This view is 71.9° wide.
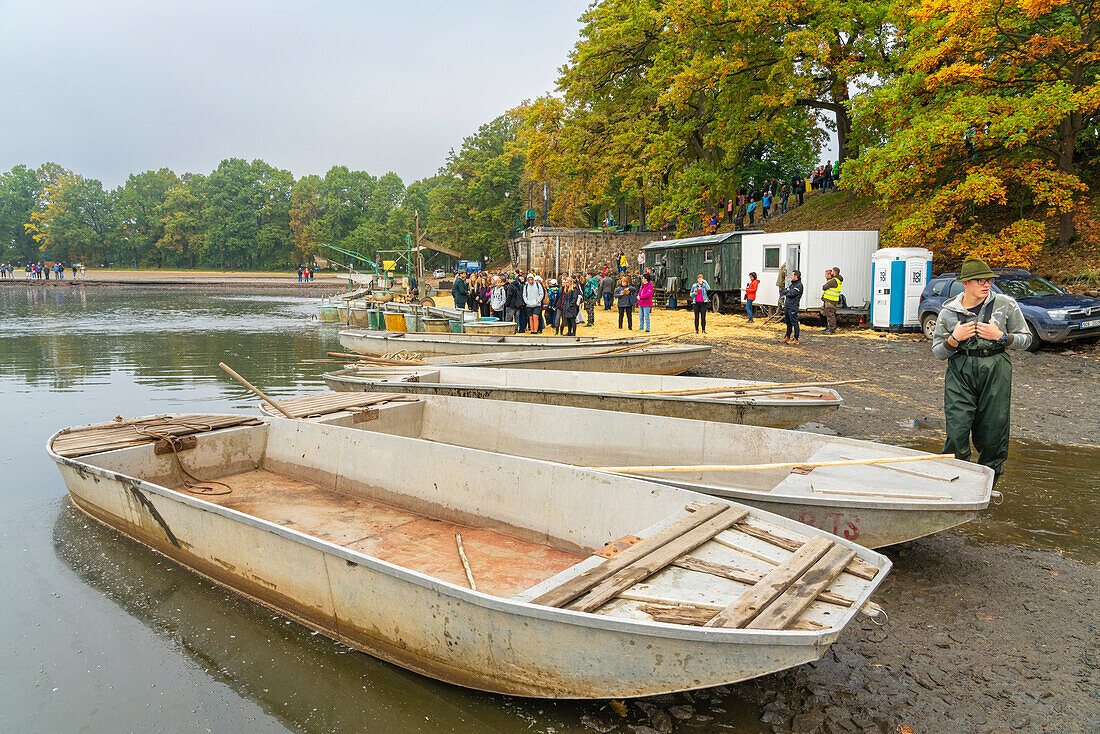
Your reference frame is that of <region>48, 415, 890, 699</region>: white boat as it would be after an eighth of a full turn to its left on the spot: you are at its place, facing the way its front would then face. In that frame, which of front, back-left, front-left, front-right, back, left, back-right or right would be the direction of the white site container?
front-left

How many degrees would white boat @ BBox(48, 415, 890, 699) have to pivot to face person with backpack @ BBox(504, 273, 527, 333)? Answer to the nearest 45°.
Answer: approximately 135° to its left

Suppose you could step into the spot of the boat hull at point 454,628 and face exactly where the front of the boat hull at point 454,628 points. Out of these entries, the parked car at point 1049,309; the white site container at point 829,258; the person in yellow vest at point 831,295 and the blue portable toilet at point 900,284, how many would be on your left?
4

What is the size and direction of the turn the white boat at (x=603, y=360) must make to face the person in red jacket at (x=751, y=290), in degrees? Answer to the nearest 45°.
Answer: approximately 45° to its left

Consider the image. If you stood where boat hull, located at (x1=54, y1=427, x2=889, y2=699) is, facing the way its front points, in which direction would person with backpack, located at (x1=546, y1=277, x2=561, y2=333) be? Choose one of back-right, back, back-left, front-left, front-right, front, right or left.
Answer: back-left

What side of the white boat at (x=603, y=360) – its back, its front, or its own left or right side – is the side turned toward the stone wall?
left

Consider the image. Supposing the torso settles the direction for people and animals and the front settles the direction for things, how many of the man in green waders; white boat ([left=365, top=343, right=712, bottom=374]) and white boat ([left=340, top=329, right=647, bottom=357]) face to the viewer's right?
2

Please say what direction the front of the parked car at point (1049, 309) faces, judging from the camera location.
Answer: facing the viewer and to the right of the viewer

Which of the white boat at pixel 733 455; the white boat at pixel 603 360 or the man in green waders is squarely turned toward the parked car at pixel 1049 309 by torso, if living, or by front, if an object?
the white boat at pixel 603 360

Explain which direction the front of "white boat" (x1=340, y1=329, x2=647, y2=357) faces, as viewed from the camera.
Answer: facing to the right of the viewer

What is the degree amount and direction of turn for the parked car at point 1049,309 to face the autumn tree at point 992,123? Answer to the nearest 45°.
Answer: approximately 135° to its left

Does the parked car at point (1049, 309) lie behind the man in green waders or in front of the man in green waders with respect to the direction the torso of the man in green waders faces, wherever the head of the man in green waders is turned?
behind

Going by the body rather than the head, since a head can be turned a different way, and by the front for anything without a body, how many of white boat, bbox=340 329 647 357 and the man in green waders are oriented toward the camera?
1

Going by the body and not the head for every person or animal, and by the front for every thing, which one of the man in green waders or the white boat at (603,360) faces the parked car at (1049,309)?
the white boat

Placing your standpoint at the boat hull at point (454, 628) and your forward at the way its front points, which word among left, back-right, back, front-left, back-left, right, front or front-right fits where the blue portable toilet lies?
left

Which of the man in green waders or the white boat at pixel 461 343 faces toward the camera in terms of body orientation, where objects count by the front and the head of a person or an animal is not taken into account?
the man in green waders

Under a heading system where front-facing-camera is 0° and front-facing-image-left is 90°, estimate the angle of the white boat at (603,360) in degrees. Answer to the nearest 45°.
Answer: approximately 270°

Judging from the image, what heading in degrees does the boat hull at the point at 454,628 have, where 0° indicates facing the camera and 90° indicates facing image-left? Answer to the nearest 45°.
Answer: approximately 315°

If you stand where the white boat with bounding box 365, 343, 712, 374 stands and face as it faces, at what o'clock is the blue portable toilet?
The blue portable toilet is roughly at 11 o'clock from the white boat.
